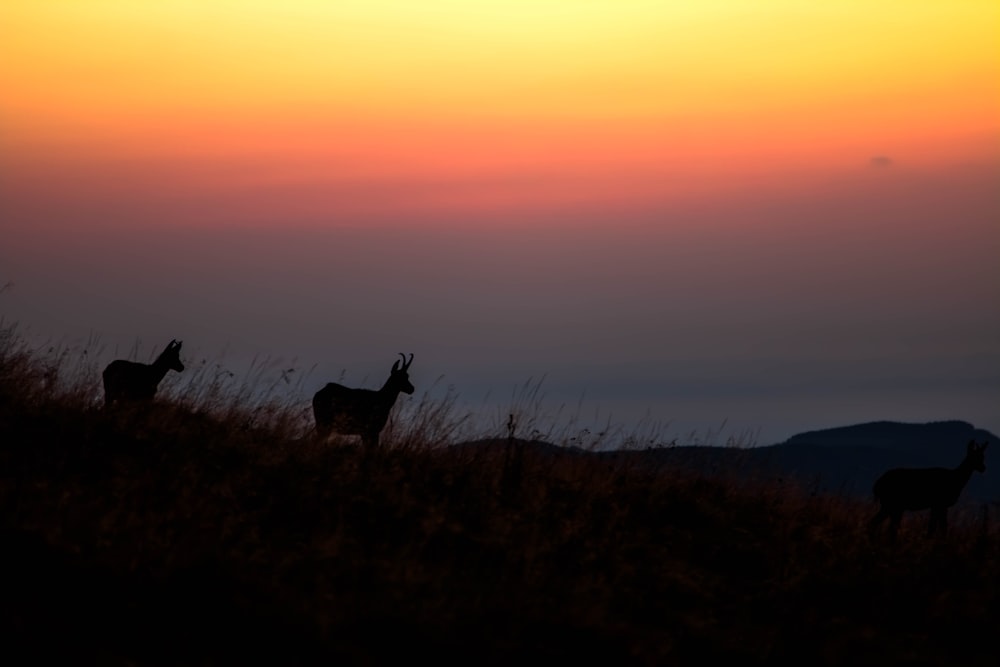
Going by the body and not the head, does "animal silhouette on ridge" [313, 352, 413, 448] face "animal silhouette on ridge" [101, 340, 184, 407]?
no

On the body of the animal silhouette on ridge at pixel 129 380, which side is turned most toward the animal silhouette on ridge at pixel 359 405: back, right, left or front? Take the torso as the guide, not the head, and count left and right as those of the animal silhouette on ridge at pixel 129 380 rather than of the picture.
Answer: front

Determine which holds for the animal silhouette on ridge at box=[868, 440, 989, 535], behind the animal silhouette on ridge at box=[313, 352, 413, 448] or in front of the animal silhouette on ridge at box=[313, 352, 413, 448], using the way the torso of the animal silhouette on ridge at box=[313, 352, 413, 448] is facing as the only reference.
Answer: in front

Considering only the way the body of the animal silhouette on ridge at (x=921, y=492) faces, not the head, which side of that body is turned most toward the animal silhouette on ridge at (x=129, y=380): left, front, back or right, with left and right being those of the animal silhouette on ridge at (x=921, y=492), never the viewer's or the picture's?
back

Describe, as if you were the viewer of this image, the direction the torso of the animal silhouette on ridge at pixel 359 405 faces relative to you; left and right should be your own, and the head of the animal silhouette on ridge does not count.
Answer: facing to the right of the viewer

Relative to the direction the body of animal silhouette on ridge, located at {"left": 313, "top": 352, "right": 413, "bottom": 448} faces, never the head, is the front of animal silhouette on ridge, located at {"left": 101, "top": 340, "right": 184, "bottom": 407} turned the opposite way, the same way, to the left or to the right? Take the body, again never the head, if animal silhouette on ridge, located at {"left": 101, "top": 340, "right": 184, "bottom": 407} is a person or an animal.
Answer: the same way

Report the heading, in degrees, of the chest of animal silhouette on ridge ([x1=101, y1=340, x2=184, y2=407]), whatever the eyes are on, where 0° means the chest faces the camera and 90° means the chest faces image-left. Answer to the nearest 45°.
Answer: approximately 270°

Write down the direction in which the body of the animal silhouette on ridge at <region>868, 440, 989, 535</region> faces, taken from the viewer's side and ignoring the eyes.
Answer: to the viewer's right

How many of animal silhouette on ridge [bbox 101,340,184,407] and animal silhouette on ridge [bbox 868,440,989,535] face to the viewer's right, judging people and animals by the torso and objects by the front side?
2

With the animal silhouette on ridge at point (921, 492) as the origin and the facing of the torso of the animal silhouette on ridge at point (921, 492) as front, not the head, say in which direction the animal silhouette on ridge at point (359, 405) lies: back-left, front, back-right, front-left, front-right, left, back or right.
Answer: back

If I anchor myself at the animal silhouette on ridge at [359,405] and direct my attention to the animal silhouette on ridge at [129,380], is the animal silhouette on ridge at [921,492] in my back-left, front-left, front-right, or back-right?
back-left
